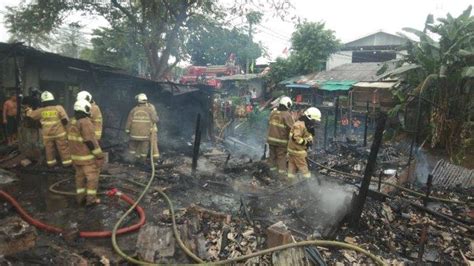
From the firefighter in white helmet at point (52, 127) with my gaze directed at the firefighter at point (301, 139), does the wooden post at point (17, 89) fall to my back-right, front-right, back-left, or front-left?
back-left

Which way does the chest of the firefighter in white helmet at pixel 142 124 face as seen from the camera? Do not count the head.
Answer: away from the camera

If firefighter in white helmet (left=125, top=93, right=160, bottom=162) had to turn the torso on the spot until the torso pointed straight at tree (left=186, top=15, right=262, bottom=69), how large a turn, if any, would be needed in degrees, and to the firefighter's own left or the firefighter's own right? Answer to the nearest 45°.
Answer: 0° — they already face it

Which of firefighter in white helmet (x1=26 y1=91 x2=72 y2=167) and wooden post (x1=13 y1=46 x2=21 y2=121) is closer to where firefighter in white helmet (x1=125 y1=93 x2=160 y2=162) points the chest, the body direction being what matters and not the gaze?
the wooden post

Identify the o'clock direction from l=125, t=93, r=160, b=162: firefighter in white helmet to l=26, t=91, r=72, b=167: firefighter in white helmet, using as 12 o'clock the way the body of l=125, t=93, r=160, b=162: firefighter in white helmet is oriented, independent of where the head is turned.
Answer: l=26, t=91, r=72, b=167: firefighter in white helmet is roughly at 8 o'clock from l=125, t=93, r=160, b=162: firefighter in white helmet.

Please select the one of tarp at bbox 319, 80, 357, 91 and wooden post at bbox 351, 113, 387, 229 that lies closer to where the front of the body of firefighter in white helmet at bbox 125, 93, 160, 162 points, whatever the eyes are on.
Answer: the tarp

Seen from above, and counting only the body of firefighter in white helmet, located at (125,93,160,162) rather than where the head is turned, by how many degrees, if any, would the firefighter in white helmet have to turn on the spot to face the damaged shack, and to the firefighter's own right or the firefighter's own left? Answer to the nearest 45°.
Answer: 0° — they already face it

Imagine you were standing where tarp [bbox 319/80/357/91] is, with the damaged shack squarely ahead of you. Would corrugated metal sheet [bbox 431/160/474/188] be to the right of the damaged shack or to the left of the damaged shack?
left

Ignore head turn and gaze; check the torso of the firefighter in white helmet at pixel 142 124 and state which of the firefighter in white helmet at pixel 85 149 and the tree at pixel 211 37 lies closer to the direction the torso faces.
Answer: the tree
